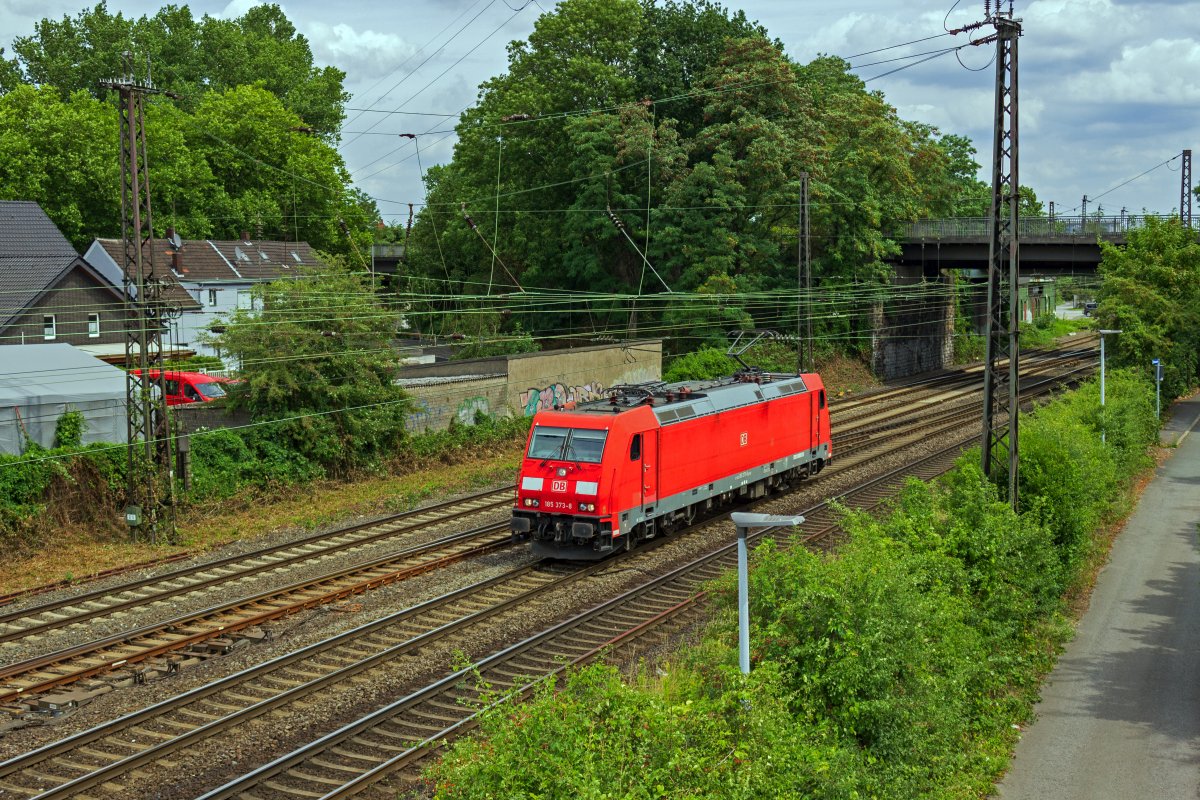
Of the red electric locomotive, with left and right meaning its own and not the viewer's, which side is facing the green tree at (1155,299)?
back

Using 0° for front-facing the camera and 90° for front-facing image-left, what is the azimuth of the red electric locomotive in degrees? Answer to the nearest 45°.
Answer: approximately 45°

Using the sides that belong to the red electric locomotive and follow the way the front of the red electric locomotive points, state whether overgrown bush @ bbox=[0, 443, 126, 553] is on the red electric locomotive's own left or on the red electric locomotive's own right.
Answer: on the red electric locomotive's own right

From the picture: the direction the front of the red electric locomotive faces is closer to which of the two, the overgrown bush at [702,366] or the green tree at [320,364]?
the green tree

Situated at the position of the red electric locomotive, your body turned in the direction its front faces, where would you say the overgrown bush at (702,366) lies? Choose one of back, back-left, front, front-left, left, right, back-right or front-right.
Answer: back-right

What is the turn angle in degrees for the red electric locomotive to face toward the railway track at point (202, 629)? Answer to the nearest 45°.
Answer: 0° — it already faces it

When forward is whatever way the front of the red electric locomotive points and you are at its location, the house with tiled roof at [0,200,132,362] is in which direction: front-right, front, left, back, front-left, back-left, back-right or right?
right

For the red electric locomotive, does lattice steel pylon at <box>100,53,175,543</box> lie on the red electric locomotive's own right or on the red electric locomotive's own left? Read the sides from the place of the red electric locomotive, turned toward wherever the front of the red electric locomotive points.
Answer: on the red electric locomotive's own right

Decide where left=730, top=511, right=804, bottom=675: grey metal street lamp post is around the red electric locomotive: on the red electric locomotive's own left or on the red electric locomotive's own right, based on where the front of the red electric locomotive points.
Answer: on the red electric locomotive's own left

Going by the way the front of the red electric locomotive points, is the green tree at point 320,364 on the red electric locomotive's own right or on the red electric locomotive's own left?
on the red electric locomotive's own right

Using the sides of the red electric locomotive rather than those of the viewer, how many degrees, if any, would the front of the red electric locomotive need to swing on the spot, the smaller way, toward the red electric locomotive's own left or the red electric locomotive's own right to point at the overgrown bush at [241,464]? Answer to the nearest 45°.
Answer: approximately 90° to the red electric locomotive's own right

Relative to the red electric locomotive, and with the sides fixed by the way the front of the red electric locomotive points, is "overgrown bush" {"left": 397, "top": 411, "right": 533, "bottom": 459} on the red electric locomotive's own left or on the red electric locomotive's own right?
on the red electric locomotive's own right
